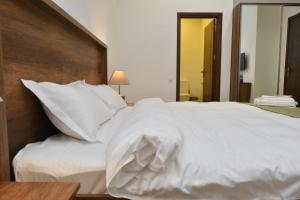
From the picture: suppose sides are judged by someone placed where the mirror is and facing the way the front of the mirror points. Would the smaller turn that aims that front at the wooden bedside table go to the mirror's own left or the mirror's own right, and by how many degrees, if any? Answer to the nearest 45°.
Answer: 0° — it already faces it

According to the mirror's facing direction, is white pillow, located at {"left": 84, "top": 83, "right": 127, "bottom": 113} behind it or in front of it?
in front

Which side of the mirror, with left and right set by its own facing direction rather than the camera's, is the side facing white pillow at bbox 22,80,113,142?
front

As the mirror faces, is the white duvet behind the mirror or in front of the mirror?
in front

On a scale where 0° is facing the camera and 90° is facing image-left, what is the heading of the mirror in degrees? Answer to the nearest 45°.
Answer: approximately 0°

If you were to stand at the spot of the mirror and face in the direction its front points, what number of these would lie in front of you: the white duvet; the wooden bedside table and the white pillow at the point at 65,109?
3
